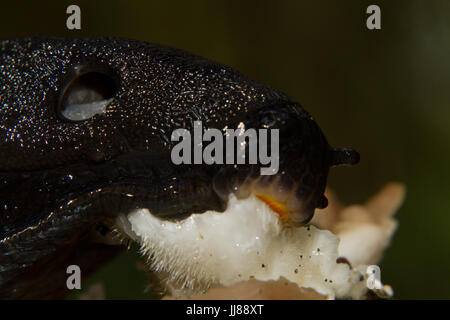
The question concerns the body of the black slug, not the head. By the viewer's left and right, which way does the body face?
facing to the right of the viewer
